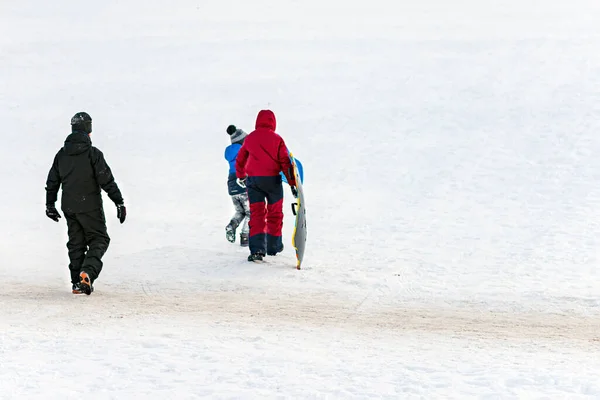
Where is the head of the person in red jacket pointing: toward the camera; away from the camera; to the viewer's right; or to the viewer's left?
away from the camera

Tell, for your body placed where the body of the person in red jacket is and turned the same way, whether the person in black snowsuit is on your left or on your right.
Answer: on your left

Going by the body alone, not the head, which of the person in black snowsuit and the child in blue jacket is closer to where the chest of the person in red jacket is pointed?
the child in blue jacket

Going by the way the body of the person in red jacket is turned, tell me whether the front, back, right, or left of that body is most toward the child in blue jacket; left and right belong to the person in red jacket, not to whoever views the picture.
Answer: front

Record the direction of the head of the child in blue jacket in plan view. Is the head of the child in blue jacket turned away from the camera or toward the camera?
away from the camera

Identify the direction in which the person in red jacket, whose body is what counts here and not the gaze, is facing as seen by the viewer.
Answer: away from the camera
